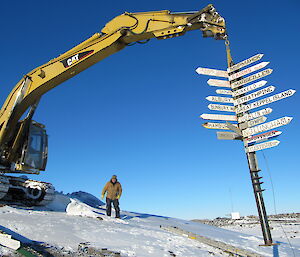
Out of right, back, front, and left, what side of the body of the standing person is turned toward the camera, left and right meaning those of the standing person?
front

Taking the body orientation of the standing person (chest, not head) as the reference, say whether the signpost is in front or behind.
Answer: in front

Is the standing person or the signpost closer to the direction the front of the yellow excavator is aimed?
the signpost

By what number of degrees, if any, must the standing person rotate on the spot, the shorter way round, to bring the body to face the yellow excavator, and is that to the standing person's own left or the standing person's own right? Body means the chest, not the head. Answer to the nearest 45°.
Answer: approximately 45° to the standing person's own right

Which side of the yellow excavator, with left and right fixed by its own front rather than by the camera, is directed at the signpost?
front

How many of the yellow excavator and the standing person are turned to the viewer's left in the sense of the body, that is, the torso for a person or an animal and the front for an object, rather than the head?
0

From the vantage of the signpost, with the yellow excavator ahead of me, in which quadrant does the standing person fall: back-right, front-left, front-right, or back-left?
front-right

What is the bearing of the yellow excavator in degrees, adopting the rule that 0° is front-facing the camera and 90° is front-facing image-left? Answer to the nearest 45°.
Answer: approximately 315°
